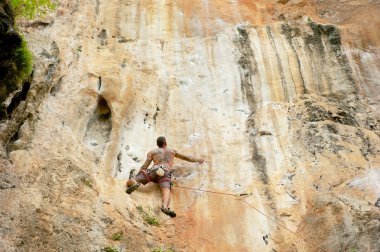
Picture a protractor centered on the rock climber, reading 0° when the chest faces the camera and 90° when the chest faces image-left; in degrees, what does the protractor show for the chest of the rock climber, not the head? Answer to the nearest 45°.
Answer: approximately 180°

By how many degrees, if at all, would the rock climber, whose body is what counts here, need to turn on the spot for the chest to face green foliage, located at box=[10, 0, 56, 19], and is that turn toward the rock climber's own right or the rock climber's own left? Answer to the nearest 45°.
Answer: approximately 45° to the rock climber's own left

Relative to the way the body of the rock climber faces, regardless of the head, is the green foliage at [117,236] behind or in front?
behind

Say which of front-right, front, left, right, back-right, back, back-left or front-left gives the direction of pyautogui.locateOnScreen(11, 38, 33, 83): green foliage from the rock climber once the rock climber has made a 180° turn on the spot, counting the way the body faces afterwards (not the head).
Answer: right
